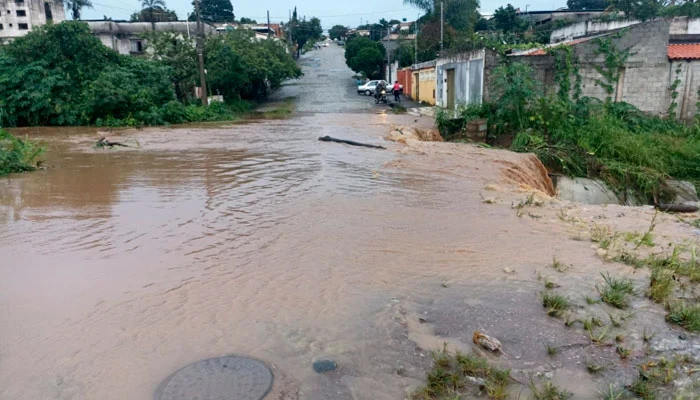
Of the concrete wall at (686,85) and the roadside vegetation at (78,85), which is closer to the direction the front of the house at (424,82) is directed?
the roadside vegetation

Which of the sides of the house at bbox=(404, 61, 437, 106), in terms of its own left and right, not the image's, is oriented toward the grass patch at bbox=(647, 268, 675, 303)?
left

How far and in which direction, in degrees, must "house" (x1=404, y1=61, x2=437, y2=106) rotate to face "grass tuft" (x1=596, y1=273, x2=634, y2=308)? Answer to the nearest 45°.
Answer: approximately 90° to its left

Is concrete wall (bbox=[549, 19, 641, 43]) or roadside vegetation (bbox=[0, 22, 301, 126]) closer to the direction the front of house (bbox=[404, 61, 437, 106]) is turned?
the roadside vegetation

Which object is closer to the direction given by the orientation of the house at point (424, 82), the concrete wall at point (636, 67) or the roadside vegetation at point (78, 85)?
the roadside vegetation

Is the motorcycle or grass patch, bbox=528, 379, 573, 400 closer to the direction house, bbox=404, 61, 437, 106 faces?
the motorcycle

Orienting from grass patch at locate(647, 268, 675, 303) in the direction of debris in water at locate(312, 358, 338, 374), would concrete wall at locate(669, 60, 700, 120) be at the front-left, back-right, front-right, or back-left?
back-right

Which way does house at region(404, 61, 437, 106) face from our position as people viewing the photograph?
facing to the left of the viewer

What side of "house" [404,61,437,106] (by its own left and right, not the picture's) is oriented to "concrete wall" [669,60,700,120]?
left

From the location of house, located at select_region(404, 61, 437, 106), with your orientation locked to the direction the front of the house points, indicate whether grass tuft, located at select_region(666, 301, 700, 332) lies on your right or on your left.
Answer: on your left

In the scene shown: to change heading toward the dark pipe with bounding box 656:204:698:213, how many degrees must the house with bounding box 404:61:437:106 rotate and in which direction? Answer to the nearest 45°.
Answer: approximately 90° to its left
